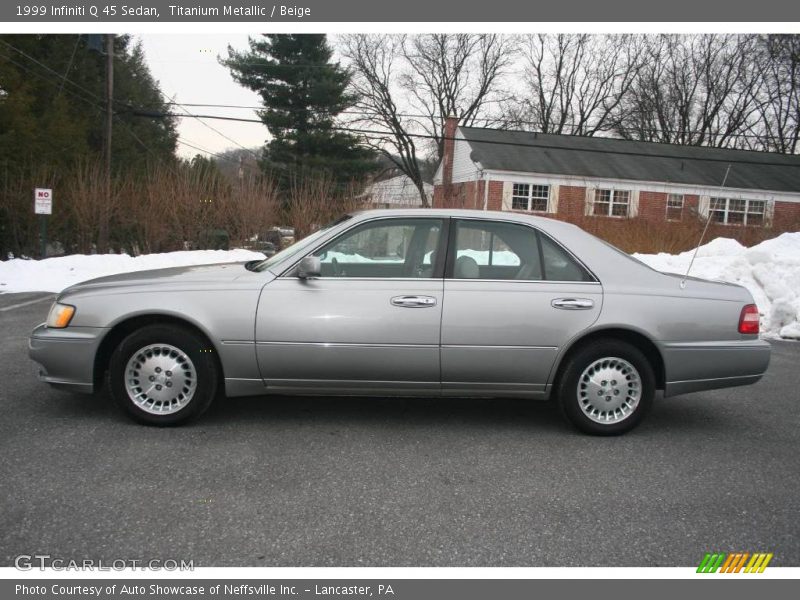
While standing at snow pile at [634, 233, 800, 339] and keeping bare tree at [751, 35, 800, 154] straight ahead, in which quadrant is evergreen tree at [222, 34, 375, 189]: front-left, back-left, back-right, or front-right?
front-left

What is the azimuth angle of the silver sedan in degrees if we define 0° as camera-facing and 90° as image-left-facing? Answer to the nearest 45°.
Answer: approximately 90°

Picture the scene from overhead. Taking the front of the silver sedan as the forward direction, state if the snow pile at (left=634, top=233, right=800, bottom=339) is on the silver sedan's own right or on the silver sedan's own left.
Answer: on the silver sedan's own right

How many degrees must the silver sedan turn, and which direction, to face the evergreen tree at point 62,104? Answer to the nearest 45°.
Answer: approximately 45° to its right

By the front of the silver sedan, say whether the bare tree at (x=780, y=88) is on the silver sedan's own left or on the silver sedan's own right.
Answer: on the silver sedan's own right

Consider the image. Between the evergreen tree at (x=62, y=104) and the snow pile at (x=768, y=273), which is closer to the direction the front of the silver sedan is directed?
the evergreen tree

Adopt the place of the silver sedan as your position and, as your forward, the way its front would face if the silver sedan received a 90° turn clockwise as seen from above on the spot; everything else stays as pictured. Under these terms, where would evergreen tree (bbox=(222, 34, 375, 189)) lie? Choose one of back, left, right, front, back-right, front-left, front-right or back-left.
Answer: front
